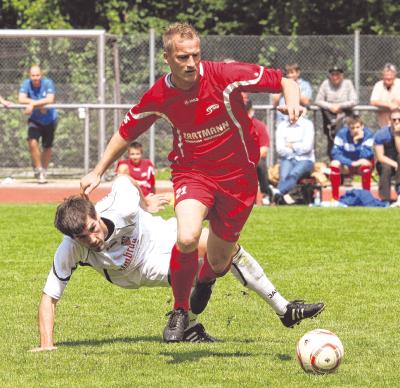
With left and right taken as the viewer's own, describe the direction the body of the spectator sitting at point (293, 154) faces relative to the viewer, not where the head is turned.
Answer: facing the viewer

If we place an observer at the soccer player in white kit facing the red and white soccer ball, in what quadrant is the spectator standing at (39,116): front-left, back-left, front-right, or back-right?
back-left

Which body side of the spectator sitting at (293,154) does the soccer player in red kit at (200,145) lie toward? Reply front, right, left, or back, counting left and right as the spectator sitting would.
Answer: front

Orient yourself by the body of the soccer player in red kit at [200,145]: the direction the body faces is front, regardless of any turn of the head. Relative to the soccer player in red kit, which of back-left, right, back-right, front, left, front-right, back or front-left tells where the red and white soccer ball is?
front-left

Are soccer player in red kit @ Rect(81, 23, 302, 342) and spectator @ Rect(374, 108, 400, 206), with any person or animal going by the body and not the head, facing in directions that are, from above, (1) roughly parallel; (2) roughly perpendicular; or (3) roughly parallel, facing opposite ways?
roughly parallel

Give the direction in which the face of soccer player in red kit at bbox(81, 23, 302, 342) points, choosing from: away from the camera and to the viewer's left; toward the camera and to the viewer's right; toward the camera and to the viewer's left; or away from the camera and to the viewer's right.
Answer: toward the camera and to the viewer's right

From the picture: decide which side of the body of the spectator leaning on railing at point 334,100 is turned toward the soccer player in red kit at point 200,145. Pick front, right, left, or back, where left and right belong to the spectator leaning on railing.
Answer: front

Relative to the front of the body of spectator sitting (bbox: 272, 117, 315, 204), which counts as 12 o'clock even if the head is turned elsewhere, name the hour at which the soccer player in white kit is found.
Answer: The soccer player in white kit is roughly at 12 o'clock from the spectator sitting.

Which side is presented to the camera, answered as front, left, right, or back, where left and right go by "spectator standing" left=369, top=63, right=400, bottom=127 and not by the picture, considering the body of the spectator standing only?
front

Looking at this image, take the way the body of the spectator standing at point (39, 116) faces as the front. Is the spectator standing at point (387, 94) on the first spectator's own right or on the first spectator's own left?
on the first spectator's own left

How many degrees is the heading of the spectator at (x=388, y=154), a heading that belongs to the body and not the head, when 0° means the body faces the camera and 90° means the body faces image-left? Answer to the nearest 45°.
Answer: approximately 0°

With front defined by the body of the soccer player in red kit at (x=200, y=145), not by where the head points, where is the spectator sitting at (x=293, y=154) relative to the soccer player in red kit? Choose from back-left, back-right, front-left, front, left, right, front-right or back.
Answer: back

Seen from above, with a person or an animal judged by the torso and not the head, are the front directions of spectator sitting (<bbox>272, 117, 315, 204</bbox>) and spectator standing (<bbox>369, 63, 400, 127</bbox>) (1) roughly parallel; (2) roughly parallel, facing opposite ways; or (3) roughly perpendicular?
roughly parallel

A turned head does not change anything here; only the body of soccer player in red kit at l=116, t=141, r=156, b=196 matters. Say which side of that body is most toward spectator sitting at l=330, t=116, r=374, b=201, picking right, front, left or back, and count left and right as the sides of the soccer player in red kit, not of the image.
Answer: left

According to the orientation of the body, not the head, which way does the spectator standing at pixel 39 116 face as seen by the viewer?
toward the camera

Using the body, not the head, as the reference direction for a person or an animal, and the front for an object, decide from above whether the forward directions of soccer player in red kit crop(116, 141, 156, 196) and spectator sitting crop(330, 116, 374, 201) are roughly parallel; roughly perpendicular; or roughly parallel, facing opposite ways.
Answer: roughly parallel
